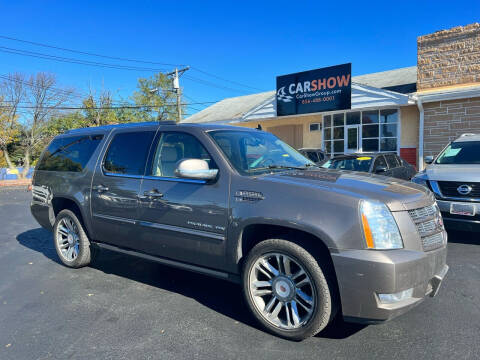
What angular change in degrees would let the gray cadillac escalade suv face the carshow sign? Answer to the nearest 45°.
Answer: approximately 135° to its left

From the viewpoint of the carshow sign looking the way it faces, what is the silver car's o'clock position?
The silver car is roughly at 10 o'clock from the carshow sign.

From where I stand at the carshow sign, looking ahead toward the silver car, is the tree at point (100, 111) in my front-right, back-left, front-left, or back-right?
back-right

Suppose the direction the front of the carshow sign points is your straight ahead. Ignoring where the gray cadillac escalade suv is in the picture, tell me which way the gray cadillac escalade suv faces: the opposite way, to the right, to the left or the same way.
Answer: to the left

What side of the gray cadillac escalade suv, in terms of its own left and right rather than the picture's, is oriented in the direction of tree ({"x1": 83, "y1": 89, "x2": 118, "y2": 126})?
back

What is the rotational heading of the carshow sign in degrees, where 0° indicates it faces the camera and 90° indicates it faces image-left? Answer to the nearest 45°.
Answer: approximately 45°

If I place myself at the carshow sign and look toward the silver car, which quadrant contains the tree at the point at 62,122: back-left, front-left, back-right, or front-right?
back-right

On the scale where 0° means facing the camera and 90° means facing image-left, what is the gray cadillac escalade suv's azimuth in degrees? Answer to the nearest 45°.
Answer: approximately 315°

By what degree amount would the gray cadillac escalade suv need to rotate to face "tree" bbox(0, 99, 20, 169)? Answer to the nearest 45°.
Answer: approximately 180°

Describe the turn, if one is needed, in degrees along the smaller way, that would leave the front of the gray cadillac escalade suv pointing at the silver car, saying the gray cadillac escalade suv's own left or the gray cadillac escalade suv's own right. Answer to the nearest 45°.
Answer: approximately 90° to the gray cadillac escalade suv's own left

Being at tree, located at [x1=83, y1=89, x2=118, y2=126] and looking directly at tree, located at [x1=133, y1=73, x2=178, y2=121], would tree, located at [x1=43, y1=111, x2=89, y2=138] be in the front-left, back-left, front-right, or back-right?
back-left
